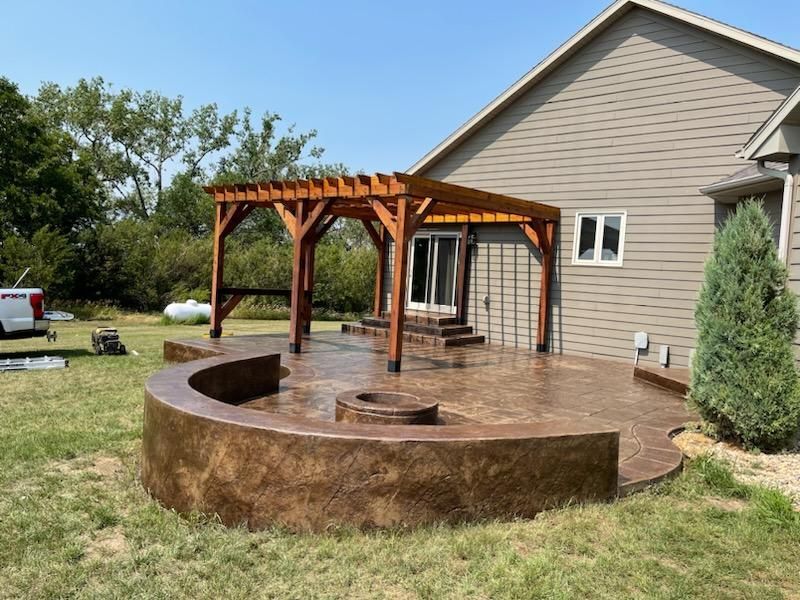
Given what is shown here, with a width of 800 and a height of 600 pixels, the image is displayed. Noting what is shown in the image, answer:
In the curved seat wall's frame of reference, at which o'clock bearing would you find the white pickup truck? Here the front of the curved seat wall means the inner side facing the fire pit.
The white pickup truck is roughly at 9 o'clock from the curved seat wall.

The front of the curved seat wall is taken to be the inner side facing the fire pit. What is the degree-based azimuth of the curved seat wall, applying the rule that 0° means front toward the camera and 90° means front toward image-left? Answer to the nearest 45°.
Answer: approximately 225°

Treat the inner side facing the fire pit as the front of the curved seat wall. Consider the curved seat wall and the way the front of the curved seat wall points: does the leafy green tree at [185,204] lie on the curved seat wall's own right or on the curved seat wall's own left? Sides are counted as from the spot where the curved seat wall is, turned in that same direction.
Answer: on the curved seat wall's own left

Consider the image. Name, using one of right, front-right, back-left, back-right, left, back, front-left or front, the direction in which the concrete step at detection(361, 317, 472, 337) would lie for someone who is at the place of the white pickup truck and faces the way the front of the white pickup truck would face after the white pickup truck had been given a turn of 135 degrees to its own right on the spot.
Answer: front-right

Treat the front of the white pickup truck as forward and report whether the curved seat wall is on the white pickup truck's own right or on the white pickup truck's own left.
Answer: on the white pickup truck's own left

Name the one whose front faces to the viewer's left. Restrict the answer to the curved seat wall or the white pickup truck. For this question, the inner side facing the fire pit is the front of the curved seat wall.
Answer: the white pickup truck

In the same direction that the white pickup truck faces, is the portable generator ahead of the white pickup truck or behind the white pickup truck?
behind

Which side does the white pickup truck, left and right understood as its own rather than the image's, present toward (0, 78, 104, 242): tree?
right

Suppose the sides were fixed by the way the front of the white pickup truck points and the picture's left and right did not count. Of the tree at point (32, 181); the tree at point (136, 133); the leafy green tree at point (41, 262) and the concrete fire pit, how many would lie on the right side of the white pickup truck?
3

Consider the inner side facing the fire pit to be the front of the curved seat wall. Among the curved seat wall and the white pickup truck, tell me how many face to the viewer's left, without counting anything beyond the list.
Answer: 1
